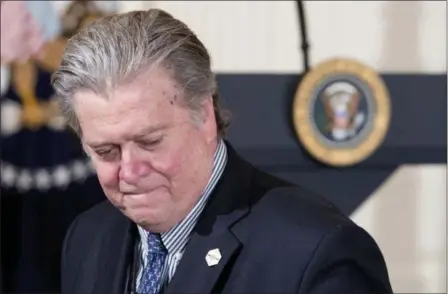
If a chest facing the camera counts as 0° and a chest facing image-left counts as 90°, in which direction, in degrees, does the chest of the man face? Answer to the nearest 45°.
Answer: approximately 45°
